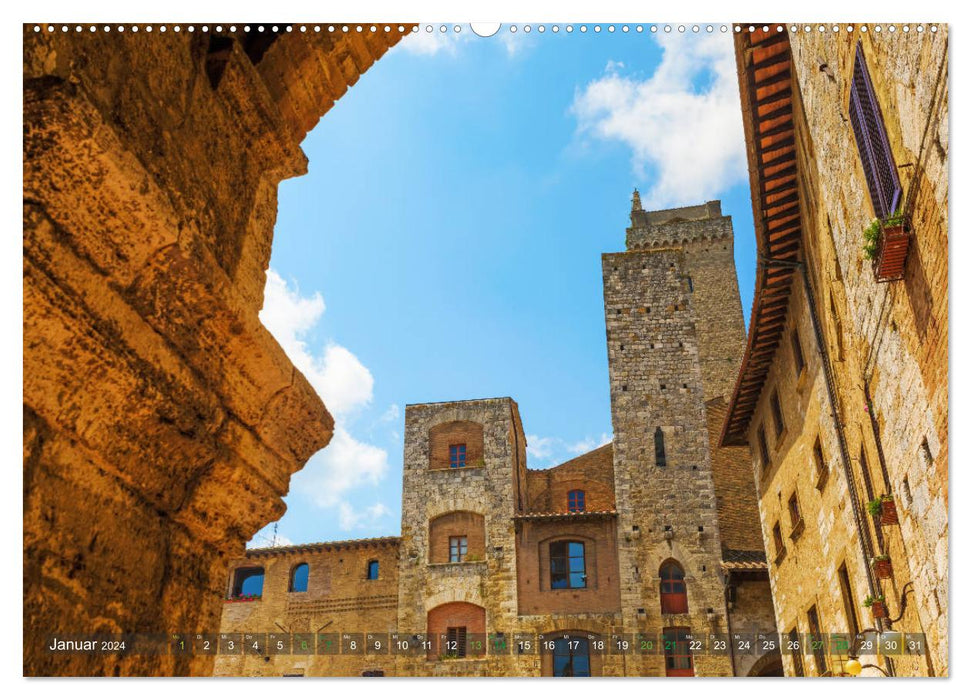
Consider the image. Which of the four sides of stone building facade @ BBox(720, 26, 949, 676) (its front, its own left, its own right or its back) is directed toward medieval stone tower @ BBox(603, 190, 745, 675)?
right

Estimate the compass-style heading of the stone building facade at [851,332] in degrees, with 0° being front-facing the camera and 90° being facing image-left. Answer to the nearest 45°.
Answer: approximately 90°
